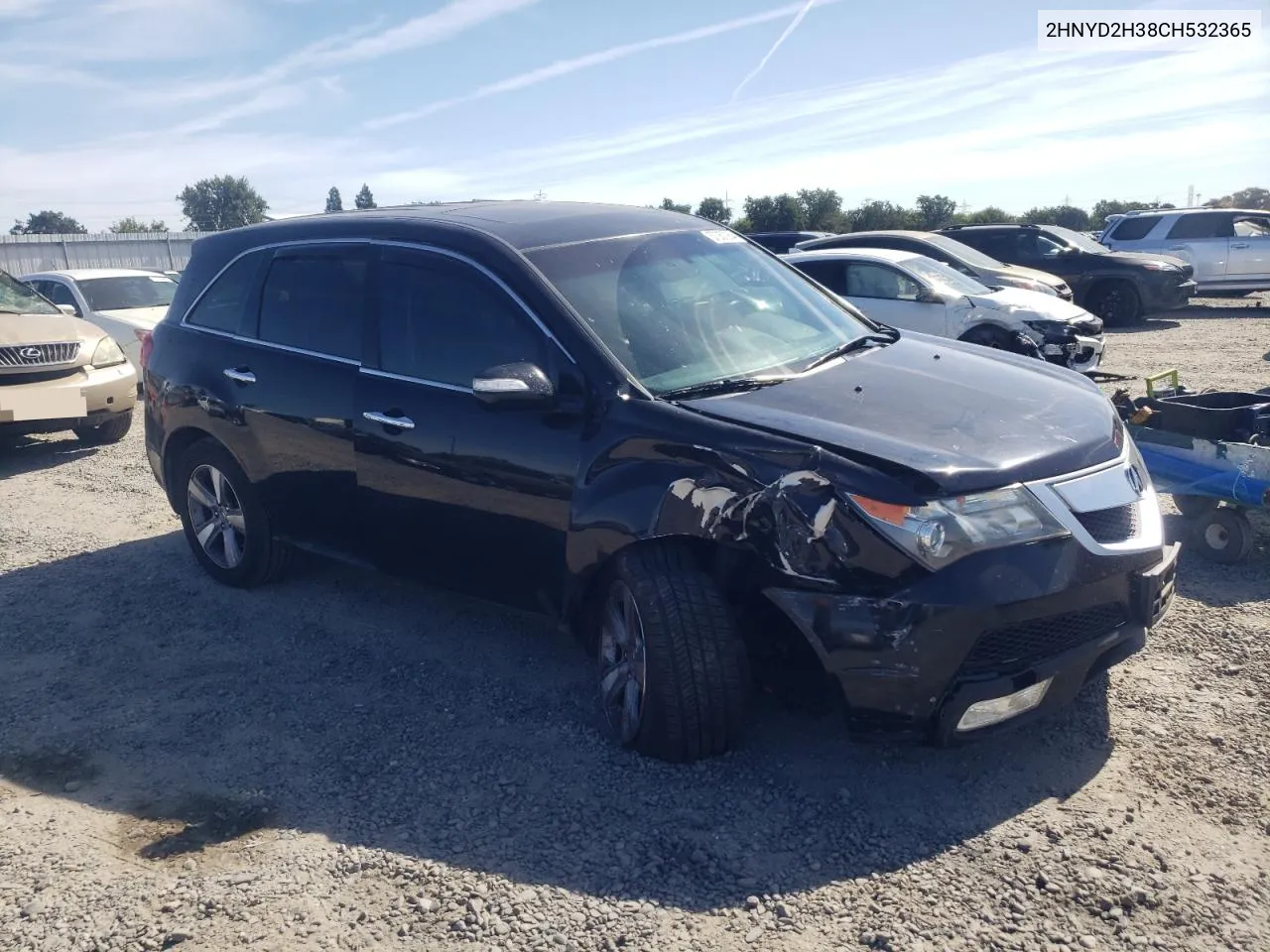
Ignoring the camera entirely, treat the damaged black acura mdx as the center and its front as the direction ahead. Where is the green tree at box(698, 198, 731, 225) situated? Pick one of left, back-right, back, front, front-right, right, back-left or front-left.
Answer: back-left

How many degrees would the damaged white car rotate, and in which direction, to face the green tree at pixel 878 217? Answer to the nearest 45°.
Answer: approximately 135° to its left

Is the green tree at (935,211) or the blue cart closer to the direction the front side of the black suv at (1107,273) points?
the blue cart

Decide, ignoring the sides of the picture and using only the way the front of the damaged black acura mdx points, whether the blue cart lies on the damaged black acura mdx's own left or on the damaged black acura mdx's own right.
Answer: on the damaged black acura mdx's own left

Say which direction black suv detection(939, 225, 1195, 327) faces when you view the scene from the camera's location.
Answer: facing the viewer and to the right of the viewer

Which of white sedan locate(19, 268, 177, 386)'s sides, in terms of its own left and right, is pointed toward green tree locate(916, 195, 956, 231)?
left

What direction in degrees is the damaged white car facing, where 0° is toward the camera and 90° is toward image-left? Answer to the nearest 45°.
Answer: approximately 315°

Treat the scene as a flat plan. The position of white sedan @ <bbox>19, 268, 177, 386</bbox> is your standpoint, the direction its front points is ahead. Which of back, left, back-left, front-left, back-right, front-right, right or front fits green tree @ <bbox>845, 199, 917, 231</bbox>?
left

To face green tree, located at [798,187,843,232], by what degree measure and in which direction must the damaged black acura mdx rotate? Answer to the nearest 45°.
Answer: approximately 135° to its left

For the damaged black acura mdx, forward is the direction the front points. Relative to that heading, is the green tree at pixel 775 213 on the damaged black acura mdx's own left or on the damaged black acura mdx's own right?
on the damaged black acura mdx's own left
